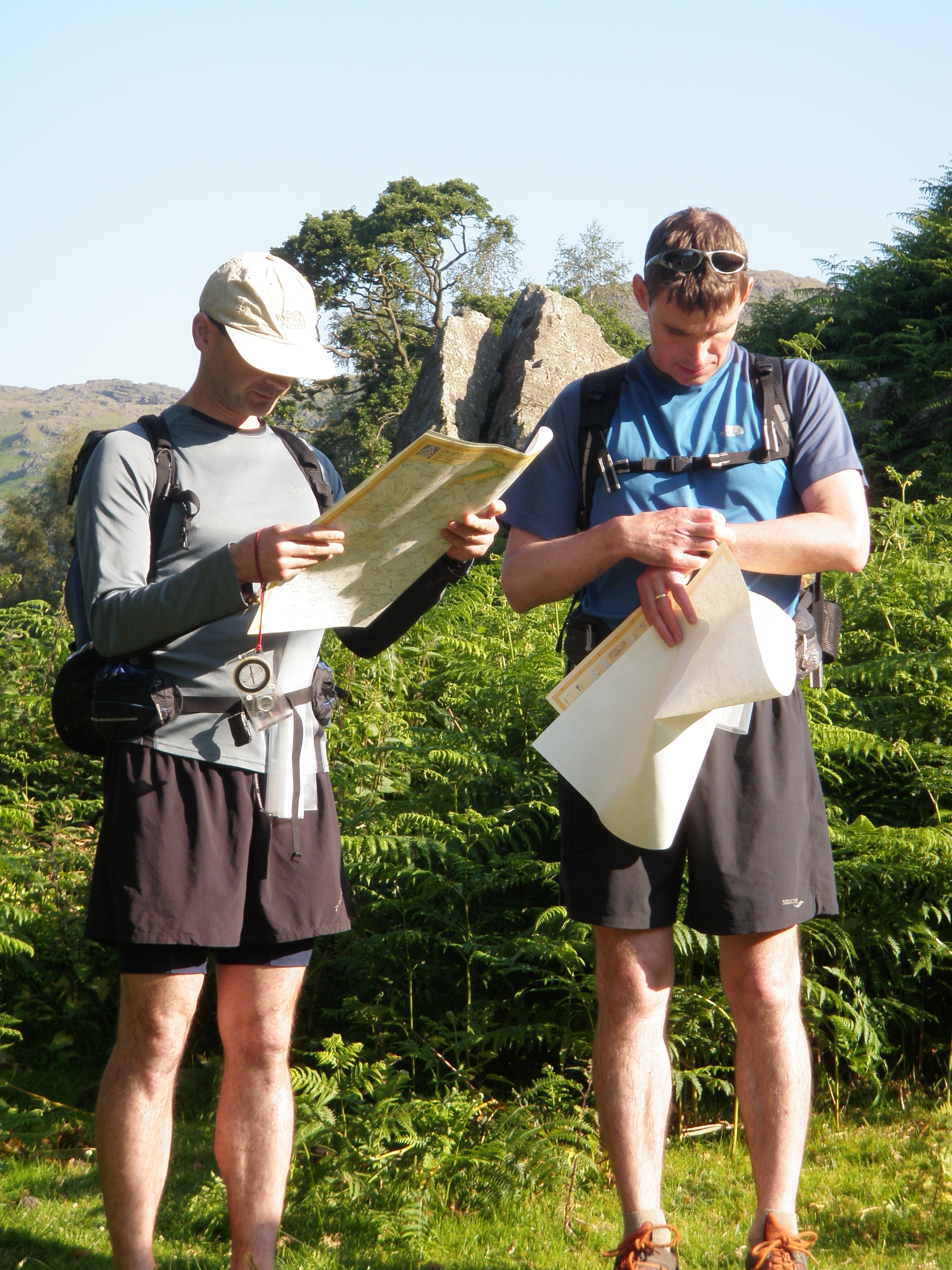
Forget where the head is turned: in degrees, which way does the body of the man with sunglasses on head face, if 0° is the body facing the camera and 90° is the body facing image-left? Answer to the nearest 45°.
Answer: approximately 0°

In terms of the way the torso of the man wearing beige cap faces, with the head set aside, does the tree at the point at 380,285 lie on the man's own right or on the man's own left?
on the man's own left

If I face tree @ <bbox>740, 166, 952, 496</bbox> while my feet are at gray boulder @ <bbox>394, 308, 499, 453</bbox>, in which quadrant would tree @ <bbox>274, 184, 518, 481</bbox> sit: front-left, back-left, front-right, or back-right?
back-left

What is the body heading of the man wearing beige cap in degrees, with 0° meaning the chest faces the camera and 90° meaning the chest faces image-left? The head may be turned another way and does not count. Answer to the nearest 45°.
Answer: approximately 315°

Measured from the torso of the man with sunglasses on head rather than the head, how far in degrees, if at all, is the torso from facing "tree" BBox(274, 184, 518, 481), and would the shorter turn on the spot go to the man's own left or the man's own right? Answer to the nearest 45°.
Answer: approximately 180°

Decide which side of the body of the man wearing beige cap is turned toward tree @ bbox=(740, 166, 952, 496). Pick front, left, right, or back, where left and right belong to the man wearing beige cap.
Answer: left

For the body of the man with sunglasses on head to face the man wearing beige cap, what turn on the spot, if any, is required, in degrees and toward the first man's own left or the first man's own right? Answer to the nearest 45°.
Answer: approximately 90° to the first man's own right

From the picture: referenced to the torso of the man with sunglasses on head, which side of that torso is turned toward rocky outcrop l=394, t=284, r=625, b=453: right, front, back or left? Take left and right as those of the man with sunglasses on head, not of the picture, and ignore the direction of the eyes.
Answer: back
